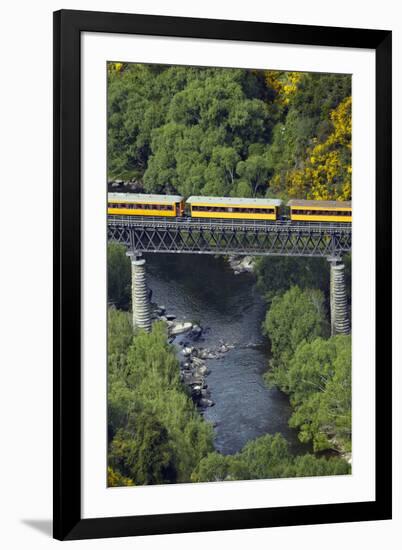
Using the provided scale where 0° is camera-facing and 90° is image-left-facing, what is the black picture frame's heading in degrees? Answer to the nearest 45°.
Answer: approximately 315°
